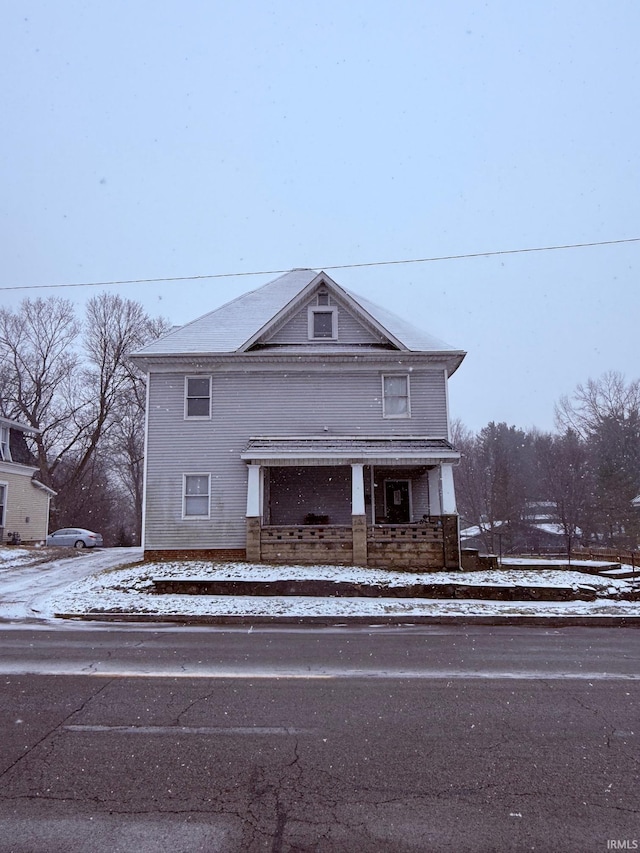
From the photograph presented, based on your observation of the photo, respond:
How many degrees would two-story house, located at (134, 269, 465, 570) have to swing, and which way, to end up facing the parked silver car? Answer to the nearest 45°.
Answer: approximately 135° to its right

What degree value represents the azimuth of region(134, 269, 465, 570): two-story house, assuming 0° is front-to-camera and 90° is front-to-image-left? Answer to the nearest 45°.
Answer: approximately 0°

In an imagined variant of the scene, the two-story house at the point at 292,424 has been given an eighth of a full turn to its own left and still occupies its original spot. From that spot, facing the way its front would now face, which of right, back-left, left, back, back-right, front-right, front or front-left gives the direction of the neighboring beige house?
back
